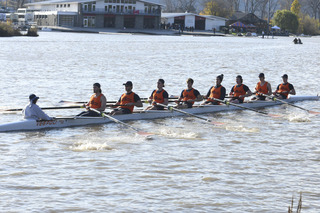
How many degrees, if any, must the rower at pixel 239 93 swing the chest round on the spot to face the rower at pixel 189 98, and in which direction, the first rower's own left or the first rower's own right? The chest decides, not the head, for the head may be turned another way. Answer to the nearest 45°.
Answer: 0° — they already face them

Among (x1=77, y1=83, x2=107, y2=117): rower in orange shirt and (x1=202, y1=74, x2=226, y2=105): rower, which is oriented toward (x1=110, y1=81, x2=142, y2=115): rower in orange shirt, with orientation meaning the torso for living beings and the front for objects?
the rower

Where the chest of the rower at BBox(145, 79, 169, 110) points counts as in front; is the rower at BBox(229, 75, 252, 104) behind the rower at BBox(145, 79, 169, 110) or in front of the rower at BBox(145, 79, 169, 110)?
behind

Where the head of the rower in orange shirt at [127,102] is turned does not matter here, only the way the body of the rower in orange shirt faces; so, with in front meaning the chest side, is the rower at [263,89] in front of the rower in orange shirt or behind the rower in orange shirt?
behind

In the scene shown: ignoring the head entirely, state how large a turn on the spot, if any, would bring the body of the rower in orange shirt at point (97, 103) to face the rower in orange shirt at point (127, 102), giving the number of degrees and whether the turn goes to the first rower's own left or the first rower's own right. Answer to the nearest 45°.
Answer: approximately 180°

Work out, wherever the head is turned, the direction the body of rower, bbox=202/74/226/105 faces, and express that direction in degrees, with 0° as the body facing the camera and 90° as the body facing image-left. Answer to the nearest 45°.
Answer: approximately 45°

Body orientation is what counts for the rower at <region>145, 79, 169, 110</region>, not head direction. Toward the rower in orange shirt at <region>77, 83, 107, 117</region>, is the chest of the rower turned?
yes

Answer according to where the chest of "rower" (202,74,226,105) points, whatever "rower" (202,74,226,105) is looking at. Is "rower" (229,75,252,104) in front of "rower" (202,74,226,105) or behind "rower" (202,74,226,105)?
behind

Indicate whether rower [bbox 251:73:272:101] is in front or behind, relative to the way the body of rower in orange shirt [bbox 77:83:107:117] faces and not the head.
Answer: behind
